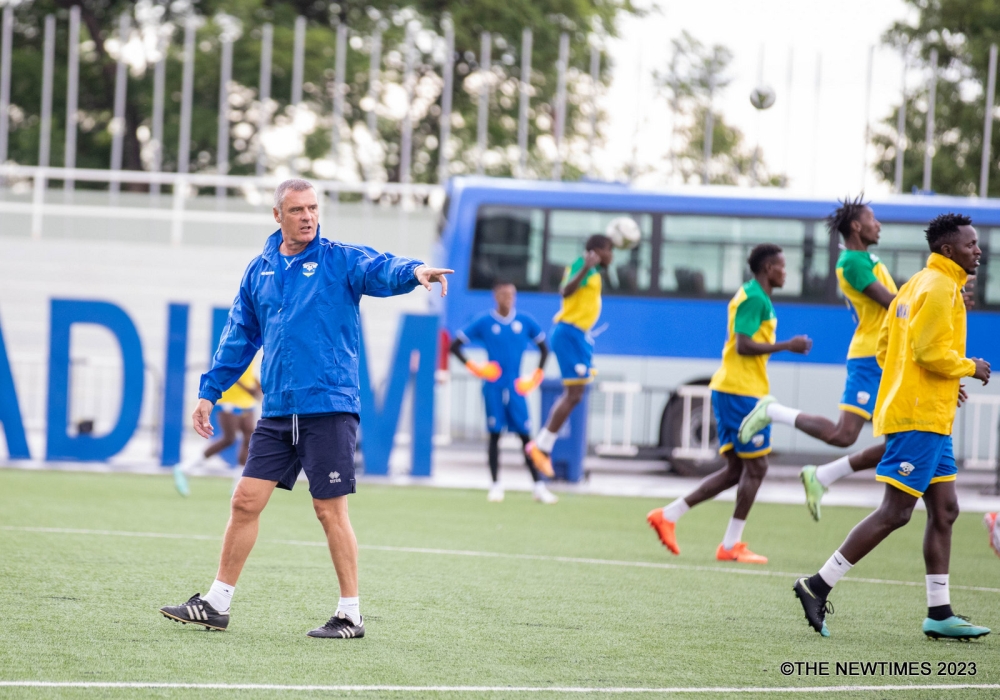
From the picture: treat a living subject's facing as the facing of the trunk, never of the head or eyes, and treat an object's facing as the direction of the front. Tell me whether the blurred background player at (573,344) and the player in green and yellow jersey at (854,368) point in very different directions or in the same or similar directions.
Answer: same or similar directions

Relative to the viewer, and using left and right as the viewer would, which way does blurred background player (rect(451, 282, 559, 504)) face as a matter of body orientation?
facing the viewer

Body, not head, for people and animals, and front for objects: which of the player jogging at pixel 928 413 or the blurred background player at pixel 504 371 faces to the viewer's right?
the player jogging

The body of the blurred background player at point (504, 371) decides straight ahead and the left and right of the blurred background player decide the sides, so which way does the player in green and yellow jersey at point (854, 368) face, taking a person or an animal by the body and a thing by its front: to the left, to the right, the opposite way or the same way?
to the left

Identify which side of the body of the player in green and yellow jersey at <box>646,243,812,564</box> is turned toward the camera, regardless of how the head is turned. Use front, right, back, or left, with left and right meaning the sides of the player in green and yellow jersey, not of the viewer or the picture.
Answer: right

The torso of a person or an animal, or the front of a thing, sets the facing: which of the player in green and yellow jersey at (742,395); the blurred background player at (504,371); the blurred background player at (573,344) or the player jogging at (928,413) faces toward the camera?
the blurred background player at (504,371)

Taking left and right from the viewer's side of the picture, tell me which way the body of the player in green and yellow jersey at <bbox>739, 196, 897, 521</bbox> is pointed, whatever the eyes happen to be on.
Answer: facing to the right of the viewer

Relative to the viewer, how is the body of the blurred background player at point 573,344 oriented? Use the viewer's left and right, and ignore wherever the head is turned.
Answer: facing to the right of the viewer

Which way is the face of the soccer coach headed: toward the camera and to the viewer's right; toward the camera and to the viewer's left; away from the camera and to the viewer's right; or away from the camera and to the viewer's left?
toward the camera and to the viewer's right
